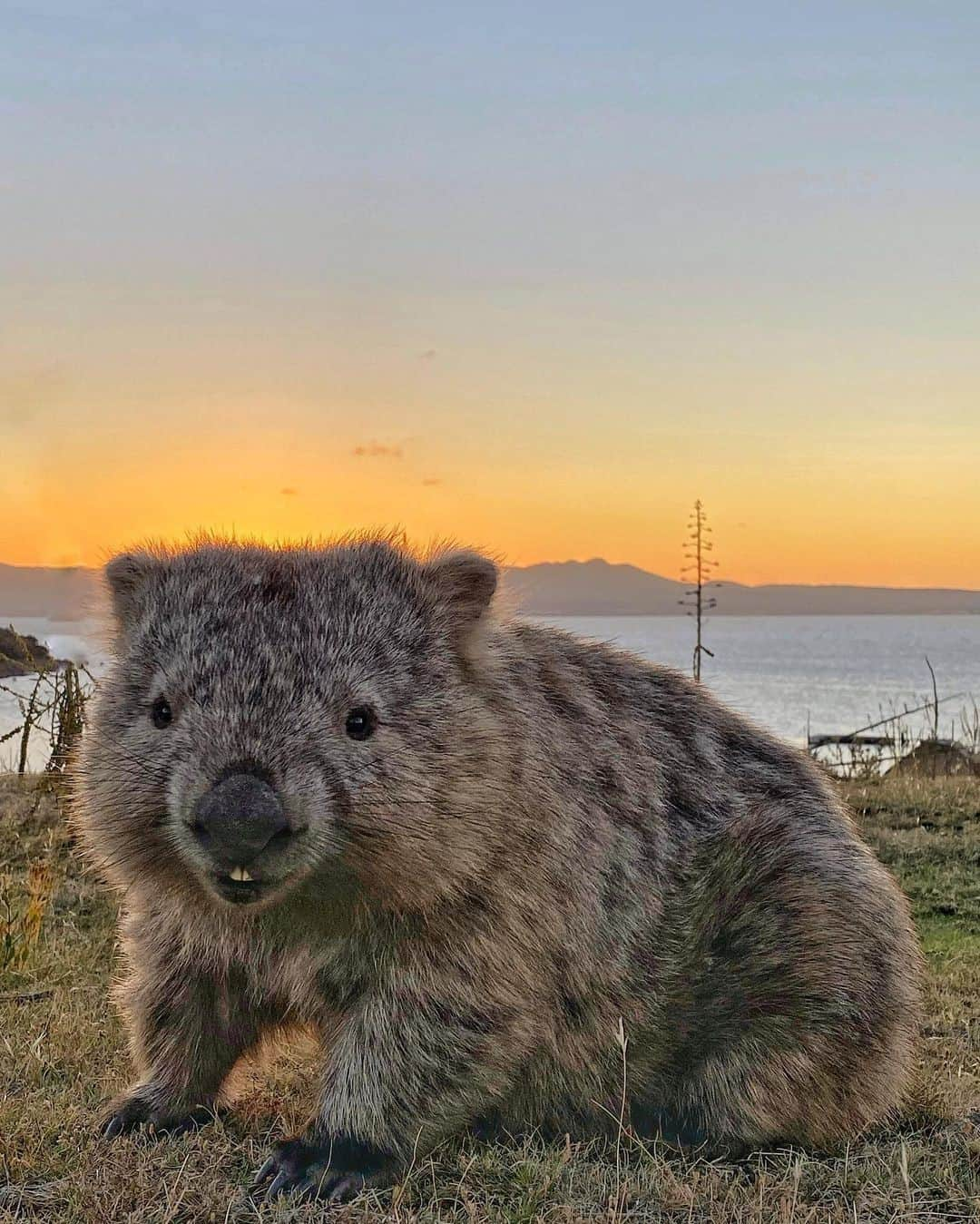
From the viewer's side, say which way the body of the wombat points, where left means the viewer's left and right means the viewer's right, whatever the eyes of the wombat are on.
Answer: facing the viewer and to the left of the viewer
